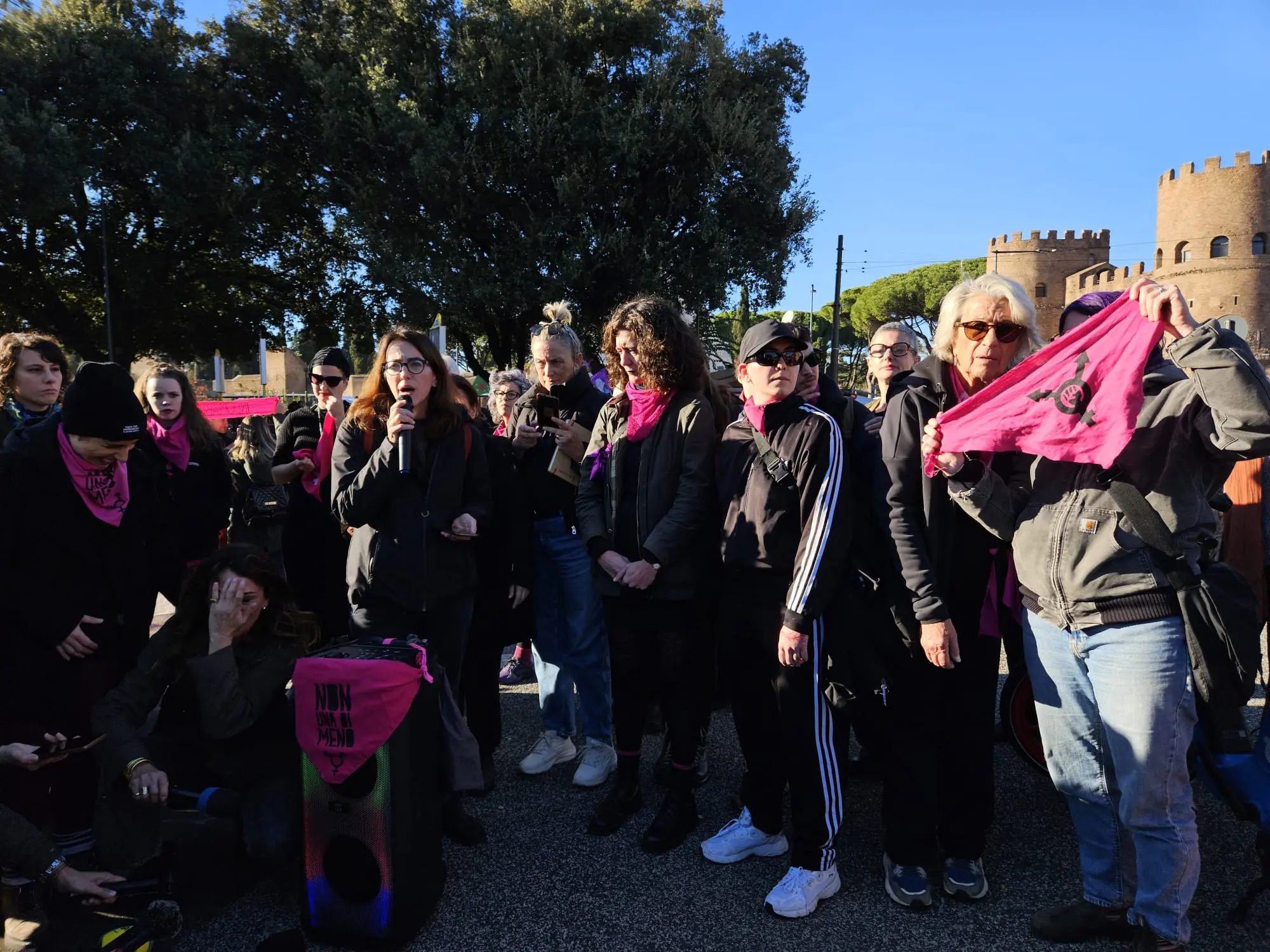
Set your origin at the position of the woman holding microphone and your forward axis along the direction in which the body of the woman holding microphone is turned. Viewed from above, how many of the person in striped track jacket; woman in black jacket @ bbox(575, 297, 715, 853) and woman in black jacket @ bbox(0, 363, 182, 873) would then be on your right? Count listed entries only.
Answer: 1

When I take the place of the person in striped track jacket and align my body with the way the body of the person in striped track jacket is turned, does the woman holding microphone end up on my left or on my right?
on my right

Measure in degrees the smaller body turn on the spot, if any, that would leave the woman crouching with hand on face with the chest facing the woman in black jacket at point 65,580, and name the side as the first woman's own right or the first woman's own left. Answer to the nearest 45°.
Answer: approximately 135° to the first woman's own right

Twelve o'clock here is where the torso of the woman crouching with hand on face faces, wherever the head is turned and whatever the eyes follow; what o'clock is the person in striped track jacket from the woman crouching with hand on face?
The person in striped track jacket is roughly at 10 o'clock from the woman crouching with hand on face.

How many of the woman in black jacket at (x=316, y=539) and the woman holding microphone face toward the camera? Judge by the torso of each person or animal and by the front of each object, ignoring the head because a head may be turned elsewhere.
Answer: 2

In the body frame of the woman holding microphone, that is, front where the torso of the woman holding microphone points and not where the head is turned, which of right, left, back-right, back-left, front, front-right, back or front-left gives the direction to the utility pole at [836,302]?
back-left

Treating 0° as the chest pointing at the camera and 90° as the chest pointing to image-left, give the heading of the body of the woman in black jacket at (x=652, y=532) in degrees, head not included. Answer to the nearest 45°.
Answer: approximately 45°

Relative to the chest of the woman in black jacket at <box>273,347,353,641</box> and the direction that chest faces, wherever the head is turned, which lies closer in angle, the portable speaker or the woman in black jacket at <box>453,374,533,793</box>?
the portable speaker

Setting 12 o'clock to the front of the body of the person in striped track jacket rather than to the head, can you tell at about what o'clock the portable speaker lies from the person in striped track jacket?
The portable speaker is roughly at 1 o'clock from the person in striped track jacket.

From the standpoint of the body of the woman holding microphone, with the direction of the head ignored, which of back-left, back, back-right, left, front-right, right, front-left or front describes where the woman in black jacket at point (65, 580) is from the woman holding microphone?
right

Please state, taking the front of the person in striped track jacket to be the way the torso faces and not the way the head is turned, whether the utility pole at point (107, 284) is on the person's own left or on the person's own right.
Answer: on the person's own right

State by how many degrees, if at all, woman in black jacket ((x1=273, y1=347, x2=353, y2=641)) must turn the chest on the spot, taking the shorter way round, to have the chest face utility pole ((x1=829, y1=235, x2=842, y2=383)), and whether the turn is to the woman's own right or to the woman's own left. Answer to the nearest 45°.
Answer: approximately 135° to the woman's own left
